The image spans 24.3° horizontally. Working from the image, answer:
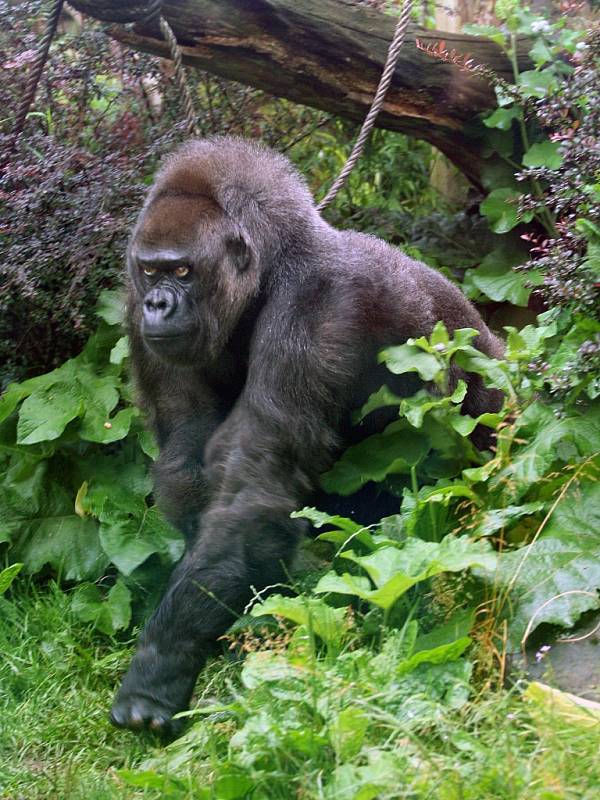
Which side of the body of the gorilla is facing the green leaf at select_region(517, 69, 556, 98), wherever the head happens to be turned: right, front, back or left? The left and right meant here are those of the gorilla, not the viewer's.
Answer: back

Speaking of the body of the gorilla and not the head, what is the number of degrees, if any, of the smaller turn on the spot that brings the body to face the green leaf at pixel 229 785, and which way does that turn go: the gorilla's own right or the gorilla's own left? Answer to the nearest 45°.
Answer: approximately 45° to the gorilla's own left

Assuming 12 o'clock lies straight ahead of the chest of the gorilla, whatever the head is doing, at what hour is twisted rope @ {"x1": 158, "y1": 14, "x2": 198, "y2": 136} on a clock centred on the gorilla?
The twisted rope is roughly at 4 o'clock from the gorilla.

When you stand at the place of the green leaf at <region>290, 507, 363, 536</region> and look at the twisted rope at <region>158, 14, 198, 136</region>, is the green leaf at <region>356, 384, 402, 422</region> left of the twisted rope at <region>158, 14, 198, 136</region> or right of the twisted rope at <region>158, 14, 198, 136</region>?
right

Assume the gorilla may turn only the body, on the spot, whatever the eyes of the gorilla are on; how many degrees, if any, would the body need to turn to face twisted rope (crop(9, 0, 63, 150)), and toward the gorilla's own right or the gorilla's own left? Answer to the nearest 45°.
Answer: approximately 90° to the gorilla's own right

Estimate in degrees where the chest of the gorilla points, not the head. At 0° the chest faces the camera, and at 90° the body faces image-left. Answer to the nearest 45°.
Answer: approximately 45°

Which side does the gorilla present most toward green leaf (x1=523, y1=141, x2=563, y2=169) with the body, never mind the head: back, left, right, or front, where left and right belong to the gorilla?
back
